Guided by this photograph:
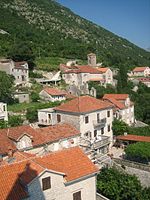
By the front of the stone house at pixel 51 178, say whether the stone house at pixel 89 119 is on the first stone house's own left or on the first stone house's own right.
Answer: on the first stone house's own left

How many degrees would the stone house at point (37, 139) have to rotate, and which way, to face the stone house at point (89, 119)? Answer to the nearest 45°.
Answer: approximately 90° to its left

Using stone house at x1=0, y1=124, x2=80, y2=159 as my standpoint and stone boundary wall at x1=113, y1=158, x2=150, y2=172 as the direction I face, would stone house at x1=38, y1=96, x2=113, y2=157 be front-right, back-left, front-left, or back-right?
front-left

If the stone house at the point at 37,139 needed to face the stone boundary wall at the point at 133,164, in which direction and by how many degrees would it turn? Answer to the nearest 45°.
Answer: approximately 45° to its left

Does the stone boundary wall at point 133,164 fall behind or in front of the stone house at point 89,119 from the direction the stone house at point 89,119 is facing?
in front

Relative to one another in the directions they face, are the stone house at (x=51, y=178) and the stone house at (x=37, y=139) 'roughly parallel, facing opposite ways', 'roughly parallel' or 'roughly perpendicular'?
roughly parallel

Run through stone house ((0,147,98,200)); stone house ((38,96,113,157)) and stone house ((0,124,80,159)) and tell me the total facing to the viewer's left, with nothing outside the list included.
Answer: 0

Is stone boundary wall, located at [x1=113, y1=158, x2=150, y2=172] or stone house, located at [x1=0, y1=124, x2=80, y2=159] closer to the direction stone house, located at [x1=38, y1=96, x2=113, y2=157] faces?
the stone boundary wall

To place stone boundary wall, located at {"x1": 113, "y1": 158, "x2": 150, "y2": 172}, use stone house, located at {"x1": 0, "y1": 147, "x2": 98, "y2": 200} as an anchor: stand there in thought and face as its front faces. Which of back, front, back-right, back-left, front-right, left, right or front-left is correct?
left

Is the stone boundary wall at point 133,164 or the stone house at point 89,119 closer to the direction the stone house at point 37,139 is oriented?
the stone boundary wall

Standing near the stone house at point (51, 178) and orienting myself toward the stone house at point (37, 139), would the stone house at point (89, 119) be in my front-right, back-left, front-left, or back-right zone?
front-right

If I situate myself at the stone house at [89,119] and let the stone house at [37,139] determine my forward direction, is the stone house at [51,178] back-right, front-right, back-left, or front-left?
front-left

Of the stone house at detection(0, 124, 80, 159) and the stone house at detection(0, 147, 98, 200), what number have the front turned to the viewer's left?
0

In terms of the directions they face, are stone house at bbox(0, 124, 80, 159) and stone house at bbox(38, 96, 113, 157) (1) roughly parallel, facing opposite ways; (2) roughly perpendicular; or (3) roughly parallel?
roughly parallel

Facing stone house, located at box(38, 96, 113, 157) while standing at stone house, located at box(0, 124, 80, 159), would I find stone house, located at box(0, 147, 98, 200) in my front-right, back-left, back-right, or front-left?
back-right

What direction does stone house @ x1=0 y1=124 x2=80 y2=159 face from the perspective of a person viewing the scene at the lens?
facing the viewer and to the right of the viewer
